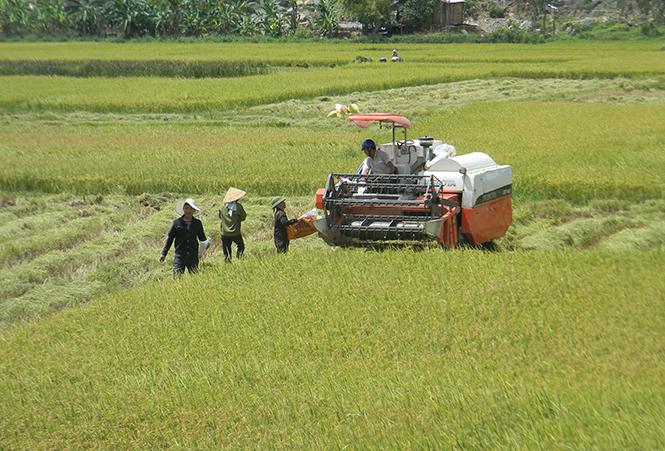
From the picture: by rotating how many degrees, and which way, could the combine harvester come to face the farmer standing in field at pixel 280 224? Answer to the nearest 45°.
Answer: approximately 45° to its right

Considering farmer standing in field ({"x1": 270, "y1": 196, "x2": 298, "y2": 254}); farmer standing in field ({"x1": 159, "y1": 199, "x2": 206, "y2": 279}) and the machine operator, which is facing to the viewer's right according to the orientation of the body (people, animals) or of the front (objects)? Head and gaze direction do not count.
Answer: farmer standing in field ({"x1": 270, "y1": 196, "x2": 298, "y2": 254})

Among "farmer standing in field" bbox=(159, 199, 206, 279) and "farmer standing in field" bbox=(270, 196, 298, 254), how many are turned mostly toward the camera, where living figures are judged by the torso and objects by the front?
1

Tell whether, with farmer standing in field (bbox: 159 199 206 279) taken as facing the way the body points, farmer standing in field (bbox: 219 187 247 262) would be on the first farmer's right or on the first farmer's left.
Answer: on the first farmer's left

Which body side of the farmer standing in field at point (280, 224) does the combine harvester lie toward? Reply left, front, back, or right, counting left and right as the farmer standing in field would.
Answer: front

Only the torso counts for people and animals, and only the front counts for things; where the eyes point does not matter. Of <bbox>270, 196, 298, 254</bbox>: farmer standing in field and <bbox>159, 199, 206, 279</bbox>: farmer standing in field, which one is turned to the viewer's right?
<bbox>270, 196, 298, 254</bbox>: farmer standing in field

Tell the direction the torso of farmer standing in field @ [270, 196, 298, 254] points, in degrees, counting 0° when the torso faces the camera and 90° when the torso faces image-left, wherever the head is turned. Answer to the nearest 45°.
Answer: approximately 270°

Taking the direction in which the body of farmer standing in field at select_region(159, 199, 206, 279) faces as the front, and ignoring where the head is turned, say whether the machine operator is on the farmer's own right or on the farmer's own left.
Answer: on the farmer's own left

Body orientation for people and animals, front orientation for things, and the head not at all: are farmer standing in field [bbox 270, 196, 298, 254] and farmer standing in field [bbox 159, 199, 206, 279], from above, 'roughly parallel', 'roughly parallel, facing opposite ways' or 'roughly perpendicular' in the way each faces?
roughly perpendicular

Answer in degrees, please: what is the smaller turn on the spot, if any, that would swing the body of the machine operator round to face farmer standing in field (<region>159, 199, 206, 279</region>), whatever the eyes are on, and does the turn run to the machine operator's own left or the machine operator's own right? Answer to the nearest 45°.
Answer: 0° — they already face them

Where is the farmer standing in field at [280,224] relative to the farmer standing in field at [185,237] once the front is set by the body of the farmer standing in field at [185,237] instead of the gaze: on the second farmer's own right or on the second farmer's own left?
on the second farmer's own left

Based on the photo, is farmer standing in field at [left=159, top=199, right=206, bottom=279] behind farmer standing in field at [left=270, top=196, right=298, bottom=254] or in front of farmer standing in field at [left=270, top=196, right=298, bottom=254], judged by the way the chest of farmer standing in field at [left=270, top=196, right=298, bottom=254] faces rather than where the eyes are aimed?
behind

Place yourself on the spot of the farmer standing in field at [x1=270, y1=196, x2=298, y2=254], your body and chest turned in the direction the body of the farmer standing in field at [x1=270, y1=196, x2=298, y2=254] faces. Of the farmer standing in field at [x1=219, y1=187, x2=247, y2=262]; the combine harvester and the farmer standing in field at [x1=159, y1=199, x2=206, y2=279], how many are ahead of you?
1
